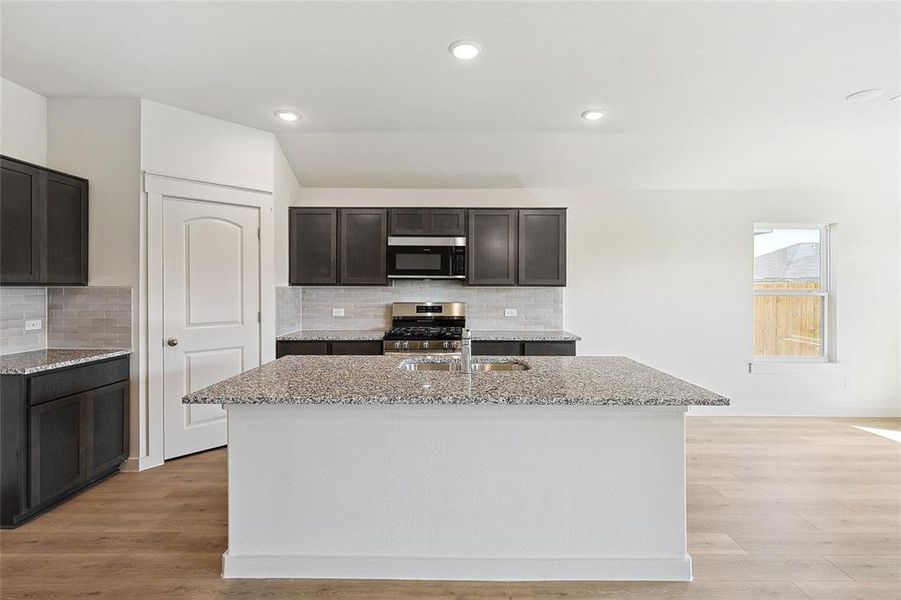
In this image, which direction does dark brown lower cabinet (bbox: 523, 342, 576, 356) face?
toward the camera

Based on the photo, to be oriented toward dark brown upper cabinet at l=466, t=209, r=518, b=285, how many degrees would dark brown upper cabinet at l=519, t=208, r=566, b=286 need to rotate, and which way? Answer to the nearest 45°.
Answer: approximately 90° to its right

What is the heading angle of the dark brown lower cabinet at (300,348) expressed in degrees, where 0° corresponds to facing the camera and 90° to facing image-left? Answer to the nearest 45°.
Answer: approximately 0°

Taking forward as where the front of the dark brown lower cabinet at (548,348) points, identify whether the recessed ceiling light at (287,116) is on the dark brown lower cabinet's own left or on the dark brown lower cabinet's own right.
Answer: on the dark brown lower cabinet's own right

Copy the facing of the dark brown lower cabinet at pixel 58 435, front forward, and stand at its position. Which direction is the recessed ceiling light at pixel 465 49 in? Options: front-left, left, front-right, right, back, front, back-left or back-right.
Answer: front

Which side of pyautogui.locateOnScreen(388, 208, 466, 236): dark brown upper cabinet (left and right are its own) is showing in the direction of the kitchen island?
front

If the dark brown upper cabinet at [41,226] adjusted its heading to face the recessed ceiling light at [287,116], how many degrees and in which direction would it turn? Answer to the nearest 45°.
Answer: approximately 45° to its left

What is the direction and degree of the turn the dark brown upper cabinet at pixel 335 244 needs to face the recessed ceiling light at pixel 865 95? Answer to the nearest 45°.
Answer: approximately 45° to its left

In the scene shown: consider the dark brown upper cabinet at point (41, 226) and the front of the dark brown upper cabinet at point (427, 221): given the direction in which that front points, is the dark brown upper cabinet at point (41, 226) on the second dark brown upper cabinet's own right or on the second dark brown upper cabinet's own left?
on the second dark brown upper cabinet's own right

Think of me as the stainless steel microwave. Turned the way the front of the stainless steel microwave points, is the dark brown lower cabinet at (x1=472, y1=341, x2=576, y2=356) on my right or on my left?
on my left

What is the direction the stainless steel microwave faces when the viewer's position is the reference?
facing the viewer

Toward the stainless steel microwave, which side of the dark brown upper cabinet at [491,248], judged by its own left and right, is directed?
right

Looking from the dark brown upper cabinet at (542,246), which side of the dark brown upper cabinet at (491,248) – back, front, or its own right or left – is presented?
left

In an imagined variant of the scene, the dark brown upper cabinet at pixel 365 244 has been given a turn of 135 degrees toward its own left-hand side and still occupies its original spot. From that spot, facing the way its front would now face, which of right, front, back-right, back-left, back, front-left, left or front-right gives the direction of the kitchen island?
back-right

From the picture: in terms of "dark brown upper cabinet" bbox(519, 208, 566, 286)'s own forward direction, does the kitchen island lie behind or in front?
in front

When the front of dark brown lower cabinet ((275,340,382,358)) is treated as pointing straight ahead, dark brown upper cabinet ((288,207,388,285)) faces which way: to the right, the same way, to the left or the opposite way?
the same way

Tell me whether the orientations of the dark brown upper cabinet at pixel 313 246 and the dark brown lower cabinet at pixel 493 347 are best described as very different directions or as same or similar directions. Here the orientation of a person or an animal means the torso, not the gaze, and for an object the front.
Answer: same or similar directions

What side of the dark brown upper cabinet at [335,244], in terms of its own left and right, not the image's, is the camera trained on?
front
